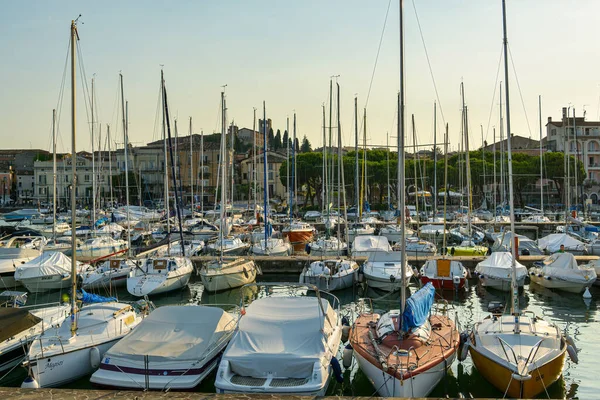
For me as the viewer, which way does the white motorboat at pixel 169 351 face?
facing away from the viewer and to the right of the viewer

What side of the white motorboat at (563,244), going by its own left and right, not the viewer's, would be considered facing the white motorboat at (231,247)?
right

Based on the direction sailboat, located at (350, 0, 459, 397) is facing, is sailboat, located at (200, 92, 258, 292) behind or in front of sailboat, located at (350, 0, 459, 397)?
behind

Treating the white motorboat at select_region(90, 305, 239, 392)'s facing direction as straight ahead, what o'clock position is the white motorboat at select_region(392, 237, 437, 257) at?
the white motorboat at select_region(392, 237, 437, 257) is roughly at 12 o'clock from the white motorboat at select_region(90, 305, 239, 392).

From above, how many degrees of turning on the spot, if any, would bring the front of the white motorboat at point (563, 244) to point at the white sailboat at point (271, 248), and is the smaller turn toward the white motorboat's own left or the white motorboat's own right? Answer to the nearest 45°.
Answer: approximately 90° to the white motorboat's own right

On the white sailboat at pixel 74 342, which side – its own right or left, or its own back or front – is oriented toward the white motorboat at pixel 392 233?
back

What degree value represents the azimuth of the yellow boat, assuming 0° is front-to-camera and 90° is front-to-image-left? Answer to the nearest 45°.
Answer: approximately 0°

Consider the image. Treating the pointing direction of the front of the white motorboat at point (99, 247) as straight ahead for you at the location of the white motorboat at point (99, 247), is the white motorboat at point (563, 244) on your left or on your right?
on your left
